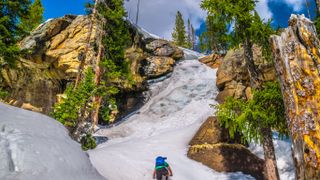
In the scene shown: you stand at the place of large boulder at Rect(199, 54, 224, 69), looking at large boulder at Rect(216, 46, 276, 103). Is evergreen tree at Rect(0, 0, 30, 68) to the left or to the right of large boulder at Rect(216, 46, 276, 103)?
right

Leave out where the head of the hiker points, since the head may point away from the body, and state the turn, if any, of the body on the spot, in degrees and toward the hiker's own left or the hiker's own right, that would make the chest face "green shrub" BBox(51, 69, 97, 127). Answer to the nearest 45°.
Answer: approximately 45° to the hiker's own left

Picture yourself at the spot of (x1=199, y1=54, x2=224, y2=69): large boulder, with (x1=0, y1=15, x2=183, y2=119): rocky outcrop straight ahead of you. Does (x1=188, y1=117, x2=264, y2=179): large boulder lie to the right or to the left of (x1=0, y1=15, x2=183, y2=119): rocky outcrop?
left

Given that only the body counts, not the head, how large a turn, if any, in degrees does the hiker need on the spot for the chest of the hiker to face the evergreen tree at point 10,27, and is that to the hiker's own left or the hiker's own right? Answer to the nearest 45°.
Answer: approximately 45° to the hiker's own left

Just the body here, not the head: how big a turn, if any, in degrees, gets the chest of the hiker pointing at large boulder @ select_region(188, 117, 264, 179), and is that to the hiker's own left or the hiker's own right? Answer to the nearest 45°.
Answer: approximately 45° to the hiker's own right

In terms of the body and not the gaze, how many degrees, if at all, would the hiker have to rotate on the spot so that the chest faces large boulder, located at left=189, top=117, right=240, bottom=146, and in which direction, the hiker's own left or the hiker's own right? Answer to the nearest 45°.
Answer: approximately 45° to the hiker's own right

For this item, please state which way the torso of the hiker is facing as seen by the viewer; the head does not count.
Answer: away from the camera

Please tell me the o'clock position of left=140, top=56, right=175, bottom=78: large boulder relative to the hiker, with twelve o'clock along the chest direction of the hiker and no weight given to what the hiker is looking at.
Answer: The large boulder is roughly at 12 o'clock from the hiker.

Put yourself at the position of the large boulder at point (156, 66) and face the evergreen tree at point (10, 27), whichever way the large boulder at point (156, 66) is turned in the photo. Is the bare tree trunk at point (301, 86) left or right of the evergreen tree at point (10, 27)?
left

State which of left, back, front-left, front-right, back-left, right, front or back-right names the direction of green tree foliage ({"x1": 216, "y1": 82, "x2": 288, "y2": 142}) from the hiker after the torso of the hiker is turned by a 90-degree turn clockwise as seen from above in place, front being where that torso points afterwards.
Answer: front
